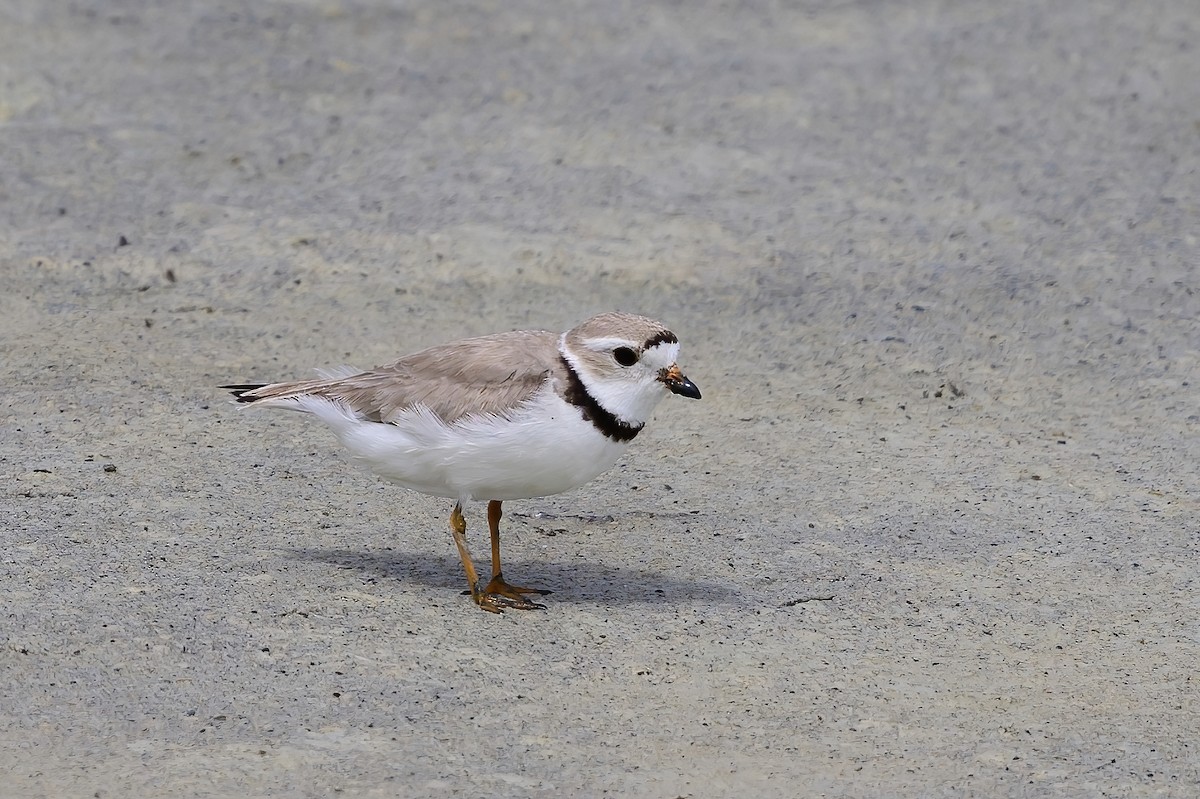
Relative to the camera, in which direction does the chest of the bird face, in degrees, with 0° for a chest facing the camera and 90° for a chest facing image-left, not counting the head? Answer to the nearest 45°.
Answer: approximately 270°
